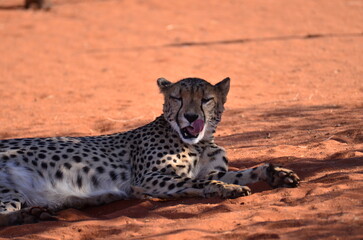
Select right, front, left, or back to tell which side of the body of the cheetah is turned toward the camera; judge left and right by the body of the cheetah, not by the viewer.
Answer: right
